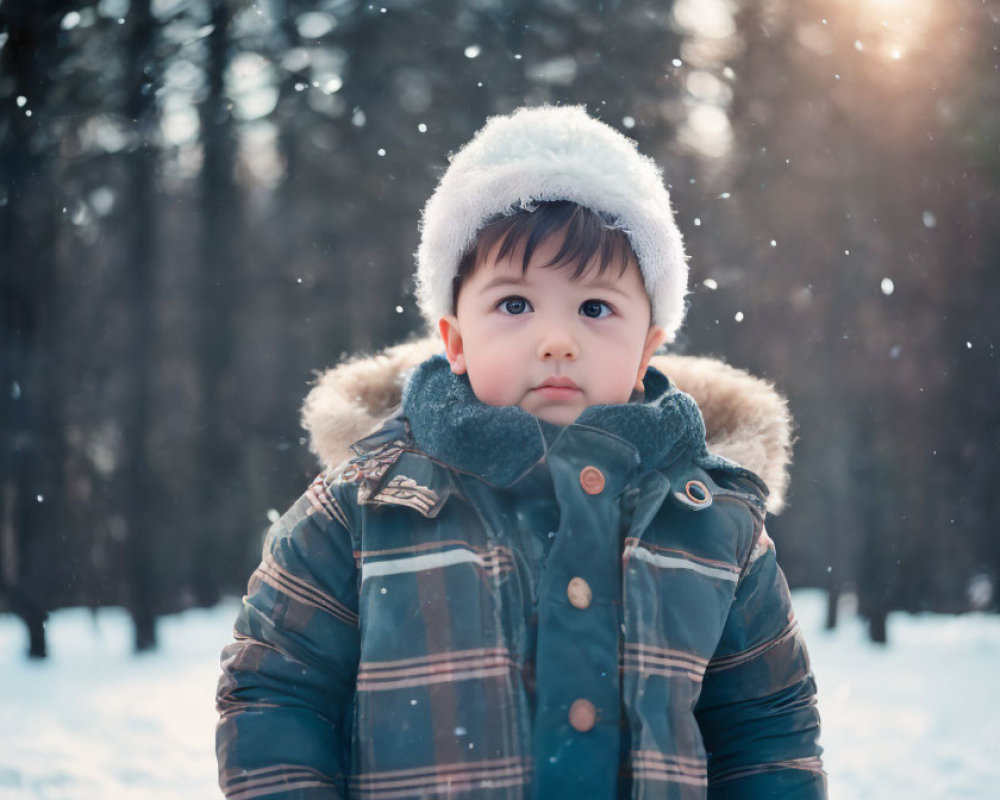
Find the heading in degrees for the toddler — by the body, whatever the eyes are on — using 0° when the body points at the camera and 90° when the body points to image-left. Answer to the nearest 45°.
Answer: approximately 0°

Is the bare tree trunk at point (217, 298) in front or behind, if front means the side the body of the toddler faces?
behind
